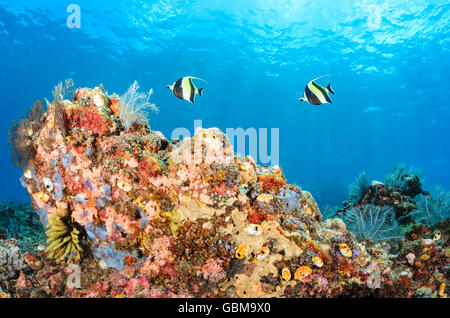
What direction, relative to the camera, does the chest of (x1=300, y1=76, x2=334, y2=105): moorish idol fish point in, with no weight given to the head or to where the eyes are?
to the viewer's left

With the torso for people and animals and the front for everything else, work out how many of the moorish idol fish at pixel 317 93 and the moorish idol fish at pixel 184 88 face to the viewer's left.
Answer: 2

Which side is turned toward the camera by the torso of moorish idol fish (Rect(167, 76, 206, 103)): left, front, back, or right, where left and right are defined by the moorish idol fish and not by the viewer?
left

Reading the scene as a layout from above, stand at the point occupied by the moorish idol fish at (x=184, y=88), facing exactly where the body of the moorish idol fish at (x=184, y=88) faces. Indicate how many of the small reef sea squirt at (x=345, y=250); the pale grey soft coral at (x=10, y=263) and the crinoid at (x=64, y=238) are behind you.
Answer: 1
